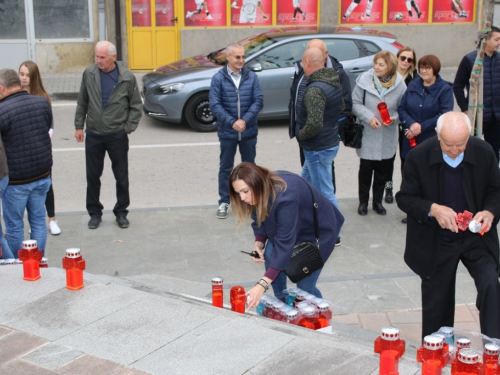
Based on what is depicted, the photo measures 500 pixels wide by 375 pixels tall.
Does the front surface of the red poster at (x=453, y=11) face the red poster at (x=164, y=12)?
no

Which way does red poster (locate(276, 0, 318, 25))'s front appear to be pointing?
toward the camera

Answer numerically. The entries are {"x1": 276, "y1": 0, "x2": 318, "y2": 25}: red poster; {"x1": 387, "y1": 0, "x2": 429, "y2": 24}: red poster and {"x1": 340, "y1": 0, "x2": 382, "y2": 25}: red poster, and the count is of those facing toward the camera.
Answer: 3

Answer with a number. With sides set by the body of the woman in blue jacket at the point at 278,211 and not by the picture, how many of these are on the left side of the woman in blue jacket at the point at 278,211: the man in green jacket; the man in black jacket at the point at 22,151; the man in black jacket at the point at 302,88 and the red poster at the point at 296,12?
0

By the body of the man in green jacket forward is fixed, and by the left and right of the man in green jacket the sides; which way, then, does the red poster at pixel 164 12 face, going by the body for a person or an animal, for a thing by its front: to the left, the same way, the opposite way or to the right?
the same way

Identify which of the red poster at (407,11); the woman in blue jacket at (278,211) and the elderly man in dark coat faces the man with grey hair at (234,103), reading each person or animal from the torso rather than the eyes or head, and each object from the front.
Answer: the red poster

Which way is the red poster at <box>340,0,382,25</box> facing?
toward the camera

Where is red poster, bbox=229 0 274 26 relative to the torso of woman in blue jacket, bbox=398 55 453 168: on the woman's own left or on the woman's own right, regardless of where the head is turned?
on the woman's own right

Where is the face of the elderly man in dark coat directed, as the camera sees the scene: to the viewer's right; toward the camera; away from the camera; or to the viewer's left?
toward the camera

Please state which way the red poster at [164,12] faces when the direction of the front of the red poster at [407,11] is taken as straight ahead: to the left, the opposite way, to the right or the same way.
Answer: the same way

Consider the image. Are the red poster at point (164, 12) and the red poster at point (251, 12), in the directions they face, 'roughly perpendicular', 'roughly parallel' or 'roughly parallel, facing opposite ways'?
roughly parallel

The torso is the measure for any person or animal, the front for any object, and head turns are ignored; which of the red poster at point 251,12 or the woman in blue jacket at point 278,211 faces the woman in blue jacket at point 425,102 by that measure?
the red poster

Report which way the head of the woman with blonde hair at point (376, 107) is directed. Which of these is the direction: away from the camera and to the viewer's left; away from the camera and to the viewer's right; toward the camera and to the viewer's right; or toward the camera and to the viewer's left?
toward the camera and to the viewer's left

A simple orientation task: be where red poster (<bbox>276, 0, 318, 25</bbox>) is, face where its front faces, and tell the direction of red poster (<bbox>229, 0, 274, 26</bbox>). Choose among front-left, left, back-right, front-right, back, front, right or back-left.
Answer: right

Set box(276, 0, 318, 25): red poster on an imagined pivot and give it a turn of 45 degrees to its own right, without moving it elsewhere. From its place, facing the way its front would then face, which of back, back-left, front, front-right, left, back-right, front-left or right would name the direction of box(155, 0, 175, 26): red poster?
front-right

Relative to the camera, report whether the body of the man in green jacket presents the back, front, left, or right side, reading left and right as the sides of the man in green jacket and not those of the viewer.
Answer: front

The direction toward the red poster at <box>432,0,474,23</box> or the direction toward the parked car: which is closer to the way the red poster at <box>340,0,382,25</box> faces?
the parked car

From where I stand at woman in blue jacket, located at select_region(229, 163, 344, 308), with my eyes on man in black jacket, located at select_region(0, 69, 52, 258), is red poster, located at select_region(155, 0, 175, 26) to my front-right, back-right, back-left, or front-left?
front-right

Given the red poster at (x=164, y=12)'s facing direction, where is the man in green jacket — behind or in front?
in front

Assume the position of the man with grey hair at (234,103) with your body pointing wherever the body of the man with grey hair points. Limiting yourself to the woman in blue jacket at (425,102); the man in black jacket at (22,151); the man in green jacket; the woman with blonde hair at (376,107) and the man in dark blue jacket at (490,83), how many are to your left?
3
